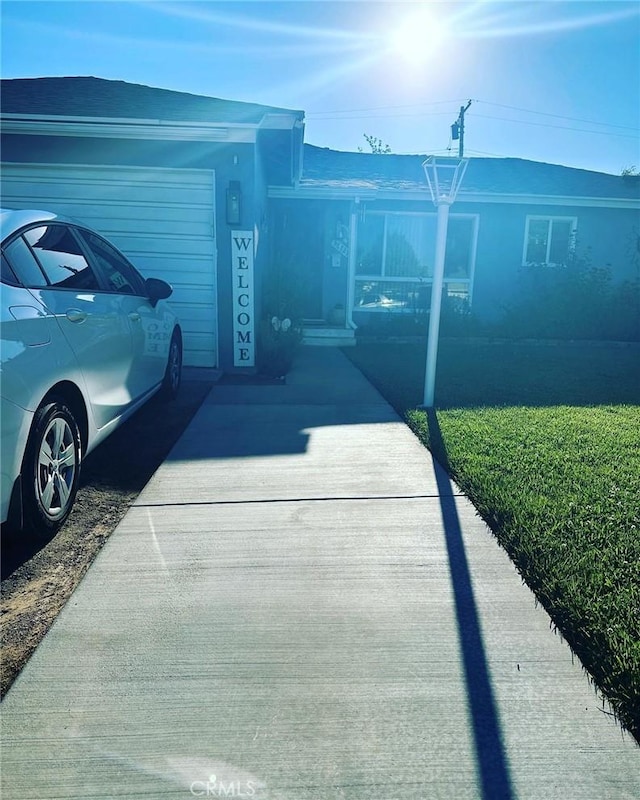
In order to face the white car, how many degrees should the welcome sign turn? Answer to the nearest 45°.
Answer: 0° — it already faces it

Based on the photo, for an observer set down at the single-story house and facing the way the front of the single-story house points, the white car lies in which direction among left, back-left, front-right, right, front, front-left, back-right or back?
front

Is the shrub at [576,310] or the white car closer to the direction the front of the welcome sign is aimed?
the white car

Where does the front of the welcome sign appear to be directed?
toward the camera

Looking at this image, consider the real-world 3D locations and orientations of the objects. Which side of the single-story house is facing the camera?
front

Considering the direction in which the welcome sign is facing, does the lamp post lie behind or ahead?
ahead

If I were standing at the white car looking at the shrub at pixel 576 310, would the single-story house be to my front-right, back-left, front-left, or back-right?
front-left

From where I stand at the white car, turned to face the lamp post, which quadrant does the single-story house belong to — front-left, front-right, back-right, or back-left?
front-left

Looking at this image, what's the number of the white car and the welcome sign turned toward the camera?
1

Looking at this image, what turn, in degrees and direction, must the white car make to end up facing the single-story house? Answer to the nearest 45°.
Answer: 0° — it already faces it

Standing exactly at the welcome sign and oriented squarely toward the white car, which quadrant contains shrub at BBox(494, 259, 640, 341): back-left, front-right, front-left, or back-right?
back-left

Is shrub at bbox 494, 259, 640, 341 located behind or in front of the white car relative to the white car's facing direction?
in front

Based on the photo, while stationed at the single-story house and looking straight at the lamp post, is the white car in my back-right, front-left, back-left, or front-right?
front-right

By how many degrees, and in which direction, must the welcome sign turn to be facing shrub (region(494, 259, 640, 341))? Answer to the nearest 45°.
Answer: approximately 135° to its left

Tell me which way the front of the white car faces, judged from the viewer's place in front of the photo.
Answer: facing away from the viewer and to the right of the viewer

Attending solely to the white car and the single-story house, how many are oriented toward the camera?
1
